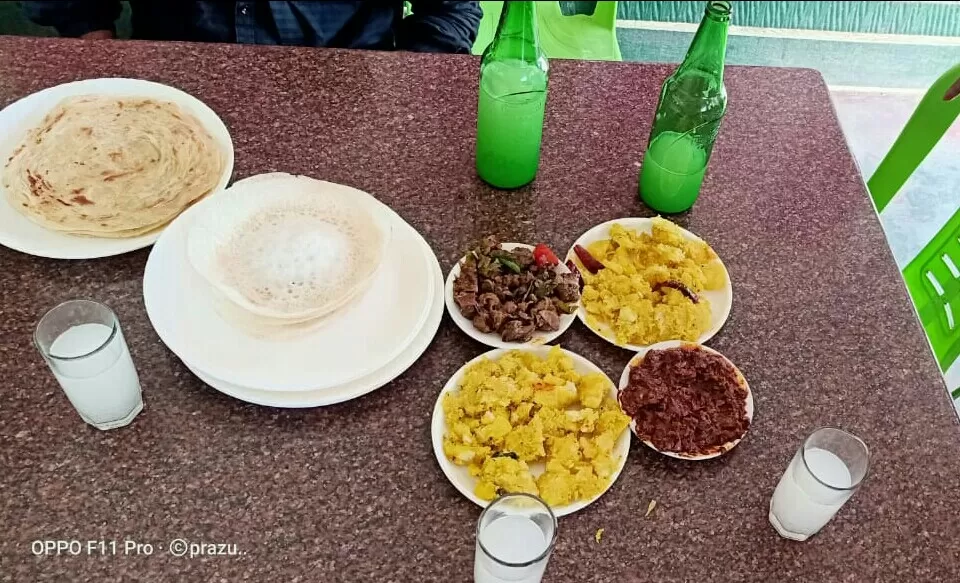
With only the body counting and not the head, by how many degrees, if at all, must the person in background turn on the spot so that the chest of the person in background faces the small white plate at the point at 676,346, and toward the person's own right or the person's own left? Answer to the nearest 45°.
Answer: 0° — they already face it

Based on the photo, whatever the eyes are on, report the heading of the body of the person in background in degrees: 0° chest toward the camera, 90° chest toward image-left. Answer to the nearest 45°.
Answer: approximately 0°

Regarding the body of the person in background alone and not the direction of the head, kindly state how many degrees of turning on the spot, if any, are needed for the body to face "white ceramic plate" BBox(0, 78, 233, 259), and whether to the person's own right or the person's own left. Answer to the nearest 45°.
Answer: approximately 45° to the person's own right

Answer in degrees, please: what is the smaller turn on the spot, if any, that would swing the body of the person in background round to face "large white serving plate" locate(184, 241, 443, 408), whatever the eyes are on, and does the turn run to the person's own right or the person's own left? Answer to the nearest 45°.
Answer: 0° — they already face it

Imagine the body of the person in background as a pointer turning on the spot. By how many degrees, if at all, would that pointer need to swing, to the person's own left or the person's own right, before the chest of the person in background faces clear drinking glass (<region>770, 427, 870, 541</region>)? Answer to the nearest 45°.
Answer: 0° — they already face it
